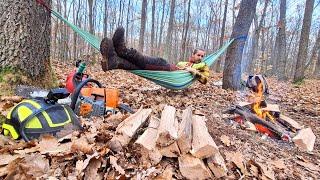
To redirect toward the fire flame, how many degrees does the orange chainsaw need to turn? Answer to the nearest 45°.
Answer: approximately 180°

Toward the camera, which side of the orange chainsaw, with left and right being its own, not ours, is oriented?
left

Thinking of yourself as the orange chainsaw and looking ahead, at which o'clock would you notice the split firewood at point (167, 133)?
The split firewood is roughly at 8 o'clock from the orange chainsaw.

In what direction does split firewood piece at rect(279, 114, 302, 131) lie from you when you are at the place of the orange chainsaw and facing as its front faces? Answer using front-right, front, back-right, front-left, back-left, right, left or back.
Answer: back

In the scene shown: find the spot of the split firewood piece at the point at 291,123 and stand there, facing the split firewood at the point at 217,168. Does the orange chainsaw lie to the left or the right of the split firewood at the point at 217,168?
right

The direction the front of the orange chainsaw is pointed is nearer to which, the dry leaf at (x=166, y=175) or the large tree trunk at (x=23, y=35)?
the large tree trunk

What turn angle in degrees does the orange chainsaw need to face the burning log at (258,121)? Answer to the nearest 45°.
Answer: approximately 180°

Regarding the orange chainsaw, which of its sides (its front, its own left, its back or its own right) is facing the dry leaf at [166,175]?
left
